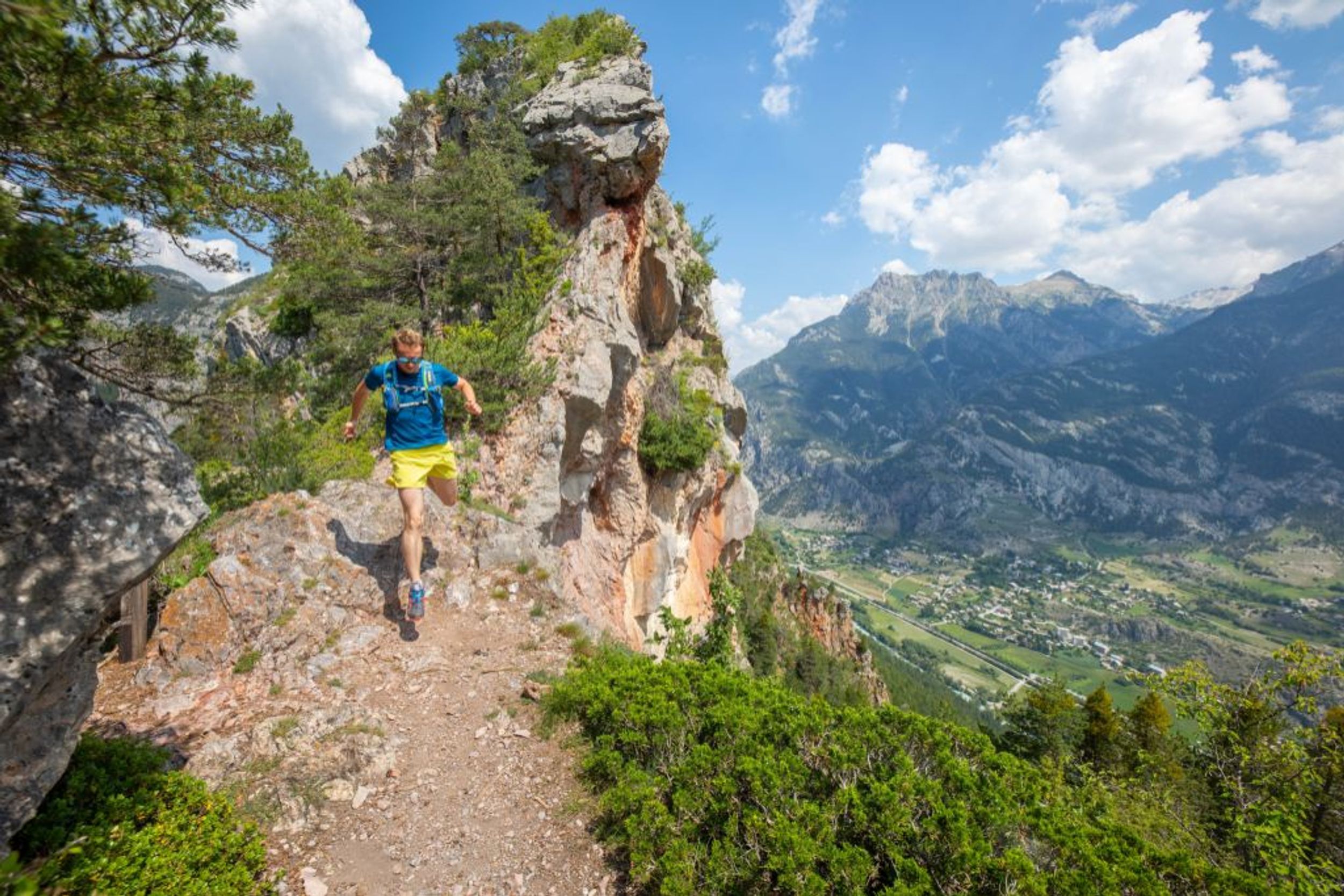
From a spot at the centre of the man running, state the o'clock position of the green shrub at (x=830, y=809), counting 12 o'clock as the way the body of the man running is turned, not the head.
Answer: The green shrub is roughly at 11 o'clock from the man running.

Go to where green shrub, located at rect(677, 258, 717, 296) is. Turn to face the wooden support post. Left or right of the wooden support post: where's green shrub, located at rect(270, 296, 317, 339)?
right

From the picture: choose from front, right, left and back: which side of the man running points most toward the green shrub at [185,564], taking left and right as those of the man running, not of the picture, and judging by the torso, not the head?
right

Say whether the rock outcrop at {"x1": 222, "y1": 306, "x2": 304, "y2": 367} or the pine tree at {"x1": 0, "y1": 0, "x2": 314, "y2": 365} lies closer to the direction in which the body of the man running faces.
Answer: the pine tree

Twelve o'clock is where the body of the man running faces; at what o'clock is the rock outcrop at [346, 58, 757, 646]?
The rock outcrop is roughly at 7 o'clock from the man running.

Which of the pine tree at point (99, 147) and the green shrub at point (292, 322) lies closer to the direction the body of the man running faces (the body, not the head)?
the pine tree

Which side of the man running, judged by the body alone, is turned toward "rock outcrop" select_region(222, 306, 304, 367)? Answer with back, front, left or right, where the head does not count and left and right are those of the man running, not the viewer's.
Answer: back

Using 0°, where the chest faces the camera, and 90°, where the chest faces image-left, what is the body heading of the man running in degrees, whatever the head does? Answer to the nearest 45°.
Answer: approximately 0°

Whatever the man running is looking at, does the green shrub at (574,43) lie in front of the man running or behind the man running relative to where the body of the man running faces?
behind

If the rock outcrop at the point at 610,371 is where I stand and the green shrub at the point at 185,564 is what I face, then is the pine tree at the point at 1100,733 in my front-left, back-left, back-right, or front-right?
back-left

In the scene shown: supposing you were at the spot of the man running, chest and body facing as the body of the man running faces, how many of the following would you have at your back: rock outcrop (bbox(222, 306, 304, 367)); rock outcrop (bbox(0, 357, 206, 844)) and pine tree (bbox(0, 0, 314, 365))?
1
